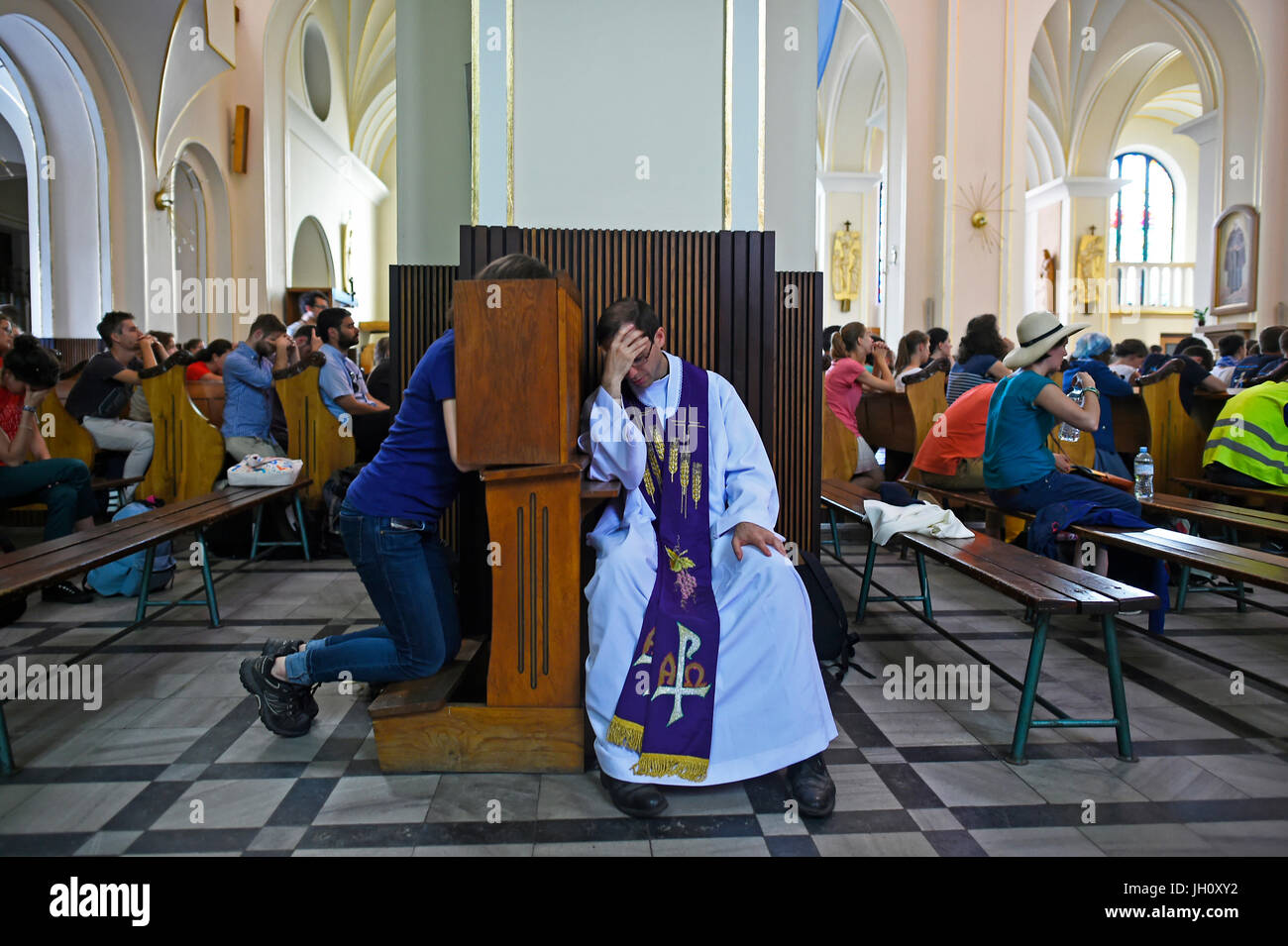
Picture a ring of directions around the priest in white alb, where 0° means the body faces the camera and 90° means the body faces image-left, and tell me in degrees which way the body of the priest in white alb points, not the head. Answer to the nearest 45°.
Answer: approximately 0°

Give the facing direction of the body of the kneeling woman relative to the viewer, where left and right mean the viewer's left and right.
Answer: facing to the right of the viewer

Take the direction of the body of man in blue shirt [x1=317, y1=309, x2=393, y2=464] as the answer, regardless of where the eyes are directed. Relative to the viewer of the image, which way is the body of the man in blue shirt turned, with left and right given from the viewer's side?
facing to the right of the viewer

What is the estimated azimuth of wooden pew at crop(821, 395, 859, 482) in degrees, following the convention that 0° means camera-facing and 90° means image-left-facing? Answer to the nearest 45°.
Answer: approximately 270°

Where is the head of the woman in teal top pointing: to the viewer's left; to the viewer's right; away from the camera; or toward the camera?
to the viewer's right
